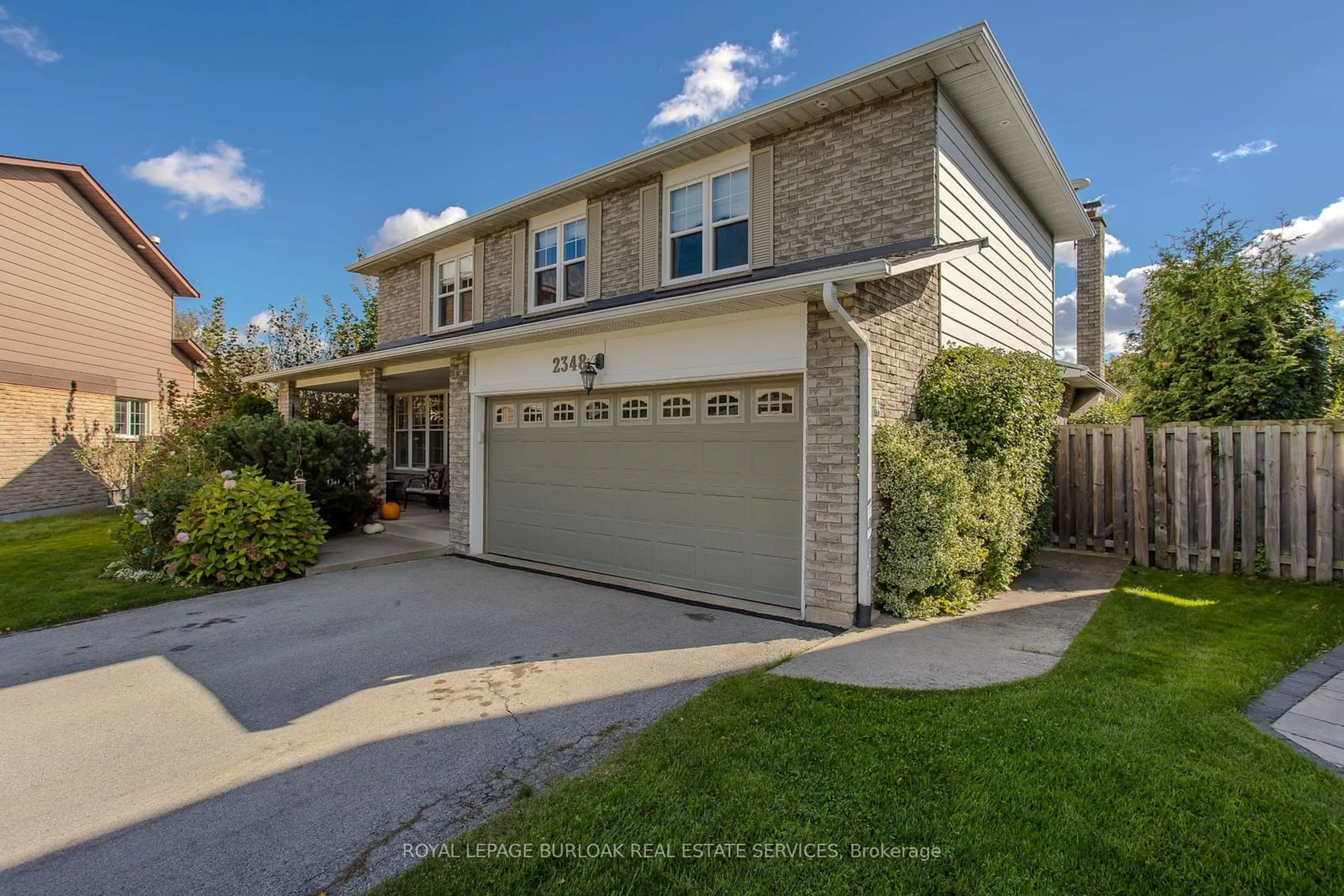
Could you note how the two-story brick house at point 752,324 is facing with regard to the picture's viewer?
facing the viewer and to the left of the viewer

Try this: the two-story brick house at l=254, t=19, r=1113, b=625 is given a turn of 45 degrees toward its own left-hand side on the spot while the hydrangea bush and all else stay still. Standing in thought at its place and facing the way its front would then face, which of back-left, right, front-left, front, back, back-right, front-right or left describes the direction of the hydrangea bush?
right

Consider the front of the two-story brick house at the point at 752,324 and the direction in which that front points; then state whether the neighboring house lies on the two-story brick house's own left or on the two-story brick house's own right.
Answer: on the two-story brick house's own right

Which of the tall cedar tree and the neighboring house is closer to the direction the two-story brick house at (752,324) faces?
the neighboring house

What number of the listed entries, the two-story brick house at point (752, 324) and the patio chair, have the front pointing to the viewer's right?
0

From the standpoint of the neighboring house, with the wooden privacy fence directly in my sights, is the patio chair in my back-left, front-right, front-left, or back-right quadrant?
front-left

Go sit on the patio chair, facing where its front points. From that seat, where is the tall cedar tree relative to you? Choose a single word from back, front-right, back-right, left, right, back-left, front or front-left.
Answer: left

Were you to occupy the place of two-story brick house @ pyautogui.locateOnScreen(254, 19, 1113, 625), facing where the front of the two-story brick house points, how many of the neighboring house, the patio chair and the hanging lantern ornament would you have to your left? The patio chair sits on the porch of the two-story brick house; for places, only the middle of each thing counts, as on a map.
0

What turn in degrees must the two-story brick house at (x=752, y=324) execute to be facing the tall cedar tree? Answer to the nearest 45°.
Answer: approximately 135° to its left

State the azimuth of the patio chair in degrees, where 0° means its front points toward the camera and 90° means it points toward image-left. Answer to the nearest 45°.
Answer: approximately 45°

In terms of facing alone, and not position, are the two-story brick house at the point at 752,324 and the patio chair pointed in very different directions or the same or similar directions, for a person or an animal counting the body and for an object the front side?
same or similar directions

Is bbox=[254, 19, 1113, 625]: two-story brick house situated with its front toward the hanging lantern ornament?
no

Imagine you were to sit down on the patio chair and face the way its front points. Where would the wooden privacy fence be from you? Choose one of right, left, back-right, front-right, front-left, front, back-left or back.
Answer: left
